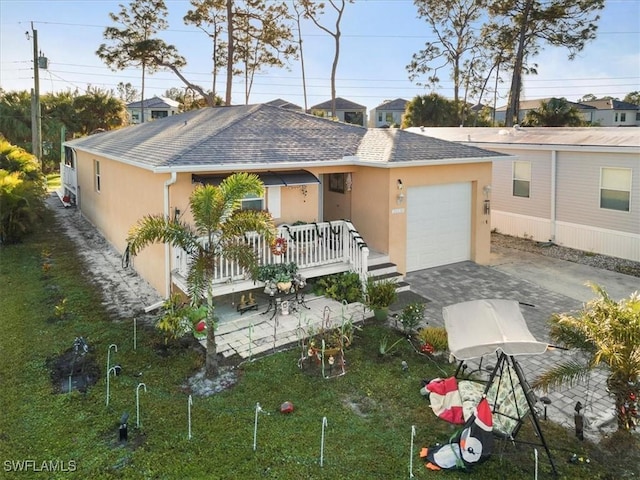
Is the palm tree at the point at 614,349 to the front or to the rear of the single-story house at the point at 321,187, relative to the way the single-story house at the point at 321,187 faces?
to the front

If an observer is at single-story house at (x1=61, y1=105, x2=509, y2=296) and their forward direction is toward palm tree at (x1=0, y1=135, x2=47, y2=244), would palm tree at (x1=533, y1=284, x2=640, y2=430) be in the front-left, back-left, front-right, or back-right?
back-left

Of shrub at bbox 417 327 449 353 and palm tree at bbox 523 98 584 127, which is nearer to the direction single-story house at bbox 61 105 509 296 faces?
the shrub

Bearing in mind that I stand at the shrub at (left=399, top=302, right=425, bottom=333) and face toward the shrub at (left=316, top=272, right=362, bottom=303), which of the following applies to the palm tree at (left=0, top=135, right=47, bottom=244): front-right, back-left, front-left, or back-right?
front-left

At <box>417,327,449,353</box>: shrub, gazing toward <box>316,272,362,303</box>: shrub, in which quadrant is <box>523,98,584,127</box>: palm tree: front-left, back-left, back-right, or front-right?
front-right

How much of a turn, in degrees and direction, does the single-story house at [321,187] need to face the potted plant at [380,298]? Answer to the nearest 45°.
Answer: approximately 45° to its right

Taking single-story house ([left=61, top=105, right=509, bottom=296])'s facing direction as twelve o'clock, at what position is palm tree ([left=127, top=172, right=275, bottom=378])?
The palm tree is roughly at 2 o'clock from the single-story house.

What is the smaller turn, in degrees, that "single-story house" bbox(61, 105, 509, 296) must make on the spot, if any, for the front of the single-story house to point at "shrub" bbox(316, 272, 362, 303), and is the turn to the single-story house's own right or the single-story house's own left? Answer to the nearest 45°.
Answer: approximately 45° to the single-story house's own right

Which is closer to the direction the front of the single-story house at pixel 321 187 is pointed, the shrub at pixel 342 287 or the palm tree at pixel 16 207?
the shrub

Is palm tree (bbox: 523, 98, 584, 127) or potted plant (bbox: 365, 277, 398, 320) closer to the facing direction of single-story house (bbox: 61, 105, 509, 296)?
the potted plant

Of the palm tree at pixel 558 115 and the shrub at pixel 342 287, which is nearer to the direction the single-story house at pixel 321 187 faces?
the shrub

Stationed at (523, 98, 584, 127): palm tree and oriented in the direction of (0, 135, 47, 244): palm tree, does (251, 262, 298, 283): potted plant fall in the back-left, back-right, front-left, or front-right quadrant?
front-left

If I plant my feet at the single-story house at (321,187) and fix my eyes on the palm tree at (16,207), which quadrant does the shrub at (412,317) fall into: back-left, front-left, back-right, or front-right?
back-left

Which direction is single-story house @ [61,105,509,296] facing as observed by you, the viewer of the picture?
facing the viewer and to the right of the viewer

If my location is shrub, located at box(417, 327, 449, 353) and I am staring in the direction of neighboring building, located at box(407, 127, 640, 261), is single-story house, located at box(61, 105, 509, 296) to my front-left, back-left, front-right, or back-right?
front-left
